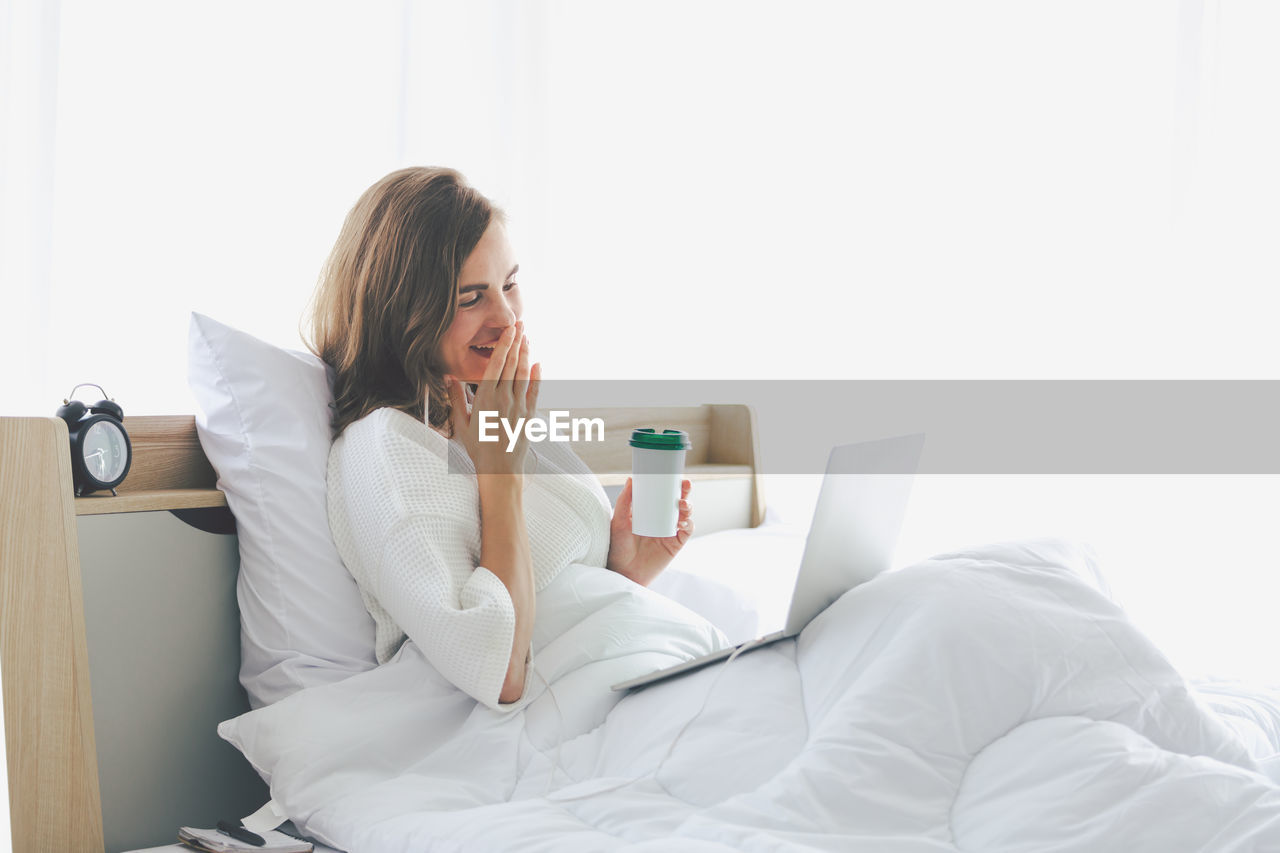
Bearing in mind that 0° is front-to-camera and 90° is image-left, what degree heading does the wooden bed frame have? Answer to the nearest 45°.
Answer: approximately 315°

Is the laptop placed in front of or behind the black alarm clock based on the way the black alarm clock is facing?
in front

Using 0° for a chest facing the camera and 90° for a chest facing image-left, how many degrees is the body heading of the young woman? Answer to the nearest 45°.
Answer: approximately 315°

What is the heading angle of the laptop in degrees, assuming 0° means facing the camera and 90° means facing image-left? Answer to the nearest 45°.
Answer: approximately 135°

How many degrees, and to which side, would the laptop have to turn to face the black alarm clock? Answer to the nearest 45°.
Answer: approximately 45° to its left

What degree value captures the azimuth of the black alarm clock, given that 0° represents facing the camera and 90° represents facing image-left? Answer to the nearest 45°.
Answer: approximately 315°

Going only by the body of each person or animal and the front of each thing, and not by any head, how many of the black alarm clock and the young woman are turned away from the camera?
0
